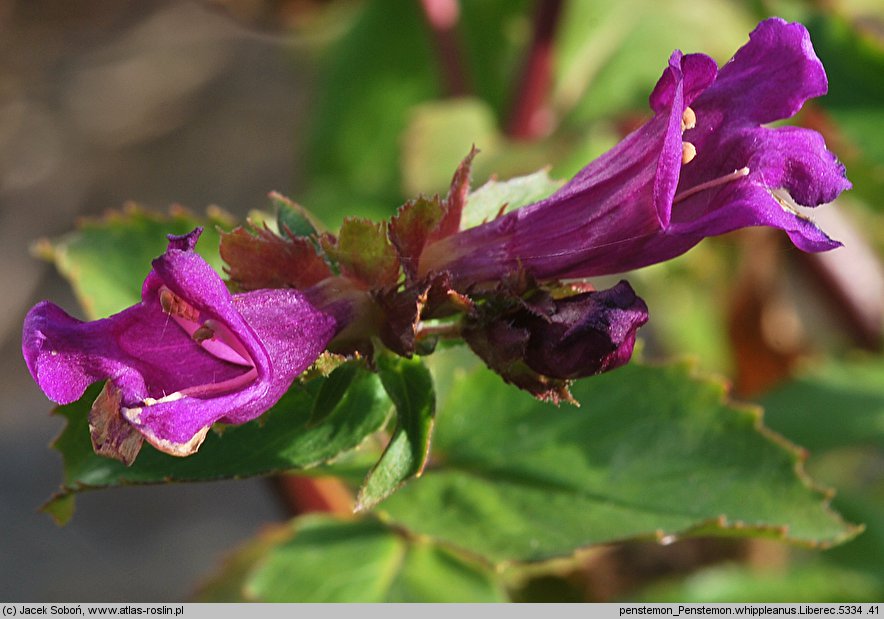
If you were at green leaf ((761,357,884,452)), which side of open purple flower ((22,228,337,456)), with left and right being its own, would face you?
back

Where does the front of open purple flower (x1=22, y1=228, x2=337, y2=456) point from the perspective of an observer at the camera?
facing the viewer and to the left of the viewer

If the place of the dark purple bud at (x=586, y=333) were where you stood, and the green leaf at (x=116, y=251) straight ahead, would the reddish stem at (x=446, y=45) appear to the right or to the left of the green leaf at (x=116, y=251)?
right

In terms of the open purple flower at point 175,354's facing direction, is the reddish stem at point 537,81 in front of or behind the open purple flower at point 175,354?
behind
